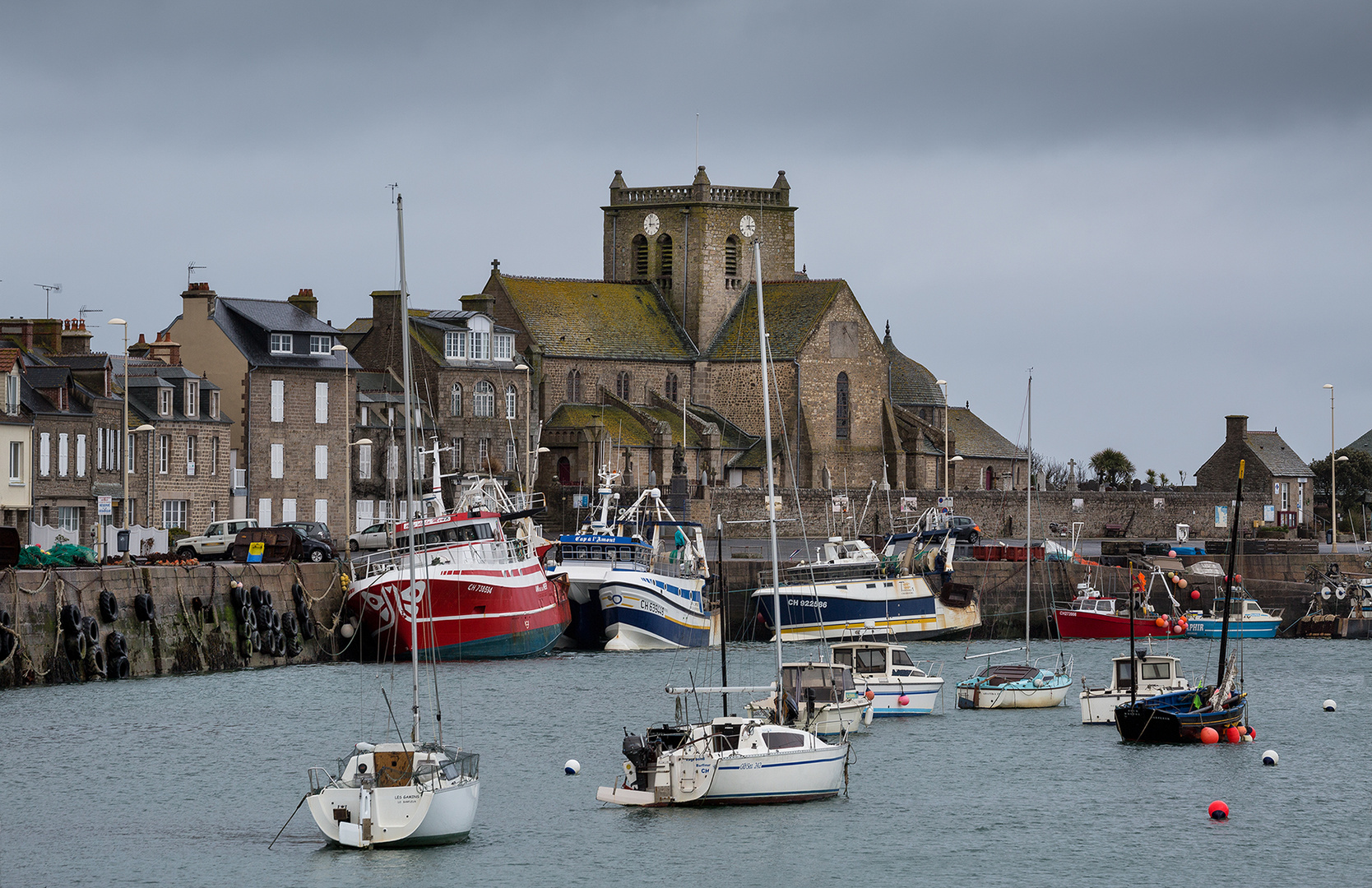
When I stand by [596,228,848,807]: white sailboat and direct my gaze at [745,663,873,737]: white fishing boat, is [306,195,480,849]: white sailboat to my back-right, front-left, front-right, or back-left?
back-left

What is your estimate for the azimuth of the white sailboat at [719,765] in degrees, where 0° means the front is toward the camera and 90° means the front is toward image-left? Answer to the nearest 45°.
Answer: approximately 225°

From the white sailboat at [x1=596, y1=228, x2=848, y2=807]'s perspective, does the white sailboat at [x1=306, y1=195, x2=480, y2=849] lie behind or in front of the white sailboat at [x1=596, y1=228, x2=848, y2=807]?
behind

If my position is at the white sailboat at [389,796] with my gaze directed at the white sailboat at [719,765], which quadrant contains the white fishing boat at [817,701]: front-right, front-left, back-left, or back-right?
front-left

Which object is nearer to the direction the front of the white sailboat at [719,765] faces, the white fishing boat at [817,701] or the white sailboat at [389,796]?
the white fishing boat

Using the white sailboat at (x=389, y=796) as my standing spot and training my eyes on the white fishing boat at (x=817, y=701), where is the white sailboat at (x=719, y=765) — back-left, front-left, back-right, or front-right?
front-right

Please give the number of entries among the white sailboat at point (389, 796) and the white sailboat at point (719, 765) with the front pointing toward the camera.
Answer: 0

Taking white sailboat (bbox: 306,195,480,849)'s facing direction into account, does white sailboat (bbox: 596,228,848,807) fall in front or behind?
in front

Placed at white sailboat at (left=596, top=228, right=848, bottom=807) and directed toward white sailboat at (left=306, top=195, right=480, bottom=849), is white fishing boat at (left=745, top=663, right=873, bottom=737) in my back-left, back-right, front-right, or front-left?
back-right

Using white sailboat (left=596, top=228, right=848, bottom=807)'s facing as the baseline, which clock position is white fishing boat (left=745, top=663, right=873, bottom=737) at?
The white fishing boat is roughly at 11 o'clock from the white sailboat.

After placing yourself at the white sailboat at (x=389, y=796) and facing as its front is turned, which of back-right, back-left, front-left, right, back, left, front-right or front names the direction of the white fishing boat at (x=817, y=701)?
front

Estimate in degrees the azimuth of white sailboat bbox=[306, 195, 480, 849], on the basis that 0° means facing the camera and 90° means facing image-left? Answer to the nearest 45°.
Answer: approximately 225°
